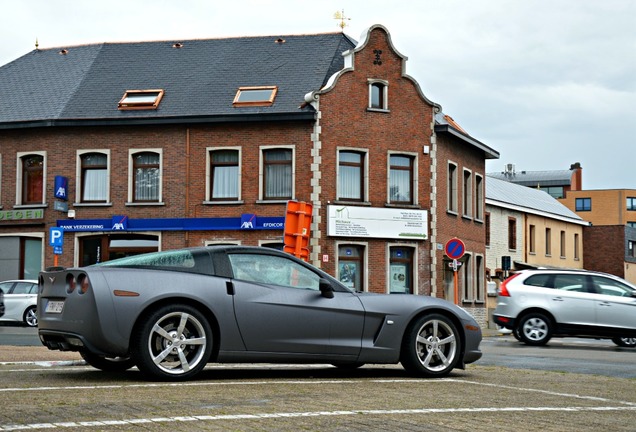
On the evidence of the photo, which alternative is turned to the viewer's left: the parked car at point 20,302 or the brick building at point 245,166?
the parked car

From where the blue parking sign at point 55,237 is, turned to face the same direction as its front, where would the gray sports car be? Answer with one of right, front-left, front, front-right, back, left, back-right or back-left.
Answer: front

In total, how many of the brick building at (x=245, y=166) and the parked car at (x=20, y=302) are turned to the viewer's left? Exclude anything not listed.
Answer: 1

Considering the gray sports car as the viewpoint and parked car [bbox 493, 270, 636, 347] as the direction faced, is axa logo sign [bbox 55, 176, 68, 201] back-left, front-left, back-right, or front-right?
front-left

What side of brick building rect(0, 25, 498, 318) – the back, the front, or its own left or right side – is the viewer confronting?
front

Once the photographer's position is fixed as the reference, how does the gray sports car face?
facing away from the viewer and to the right of the viewer

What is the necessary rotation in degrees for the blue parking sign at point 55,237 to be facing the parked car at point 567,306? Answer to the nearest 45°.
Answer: approximately 45° to its left

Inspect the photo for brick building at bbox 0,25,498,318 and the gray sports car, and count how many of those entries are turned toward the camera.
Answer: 1

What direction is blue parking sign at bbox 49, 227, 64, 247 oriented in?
toward the camera

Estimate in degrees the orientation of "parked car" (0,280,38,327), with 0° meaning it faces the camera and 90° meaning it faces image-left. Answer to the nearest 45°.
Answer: approximately 90°

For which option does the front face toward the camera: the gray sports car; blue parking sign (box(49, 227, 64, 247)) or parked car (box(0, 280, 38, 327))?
the blue parking sign
